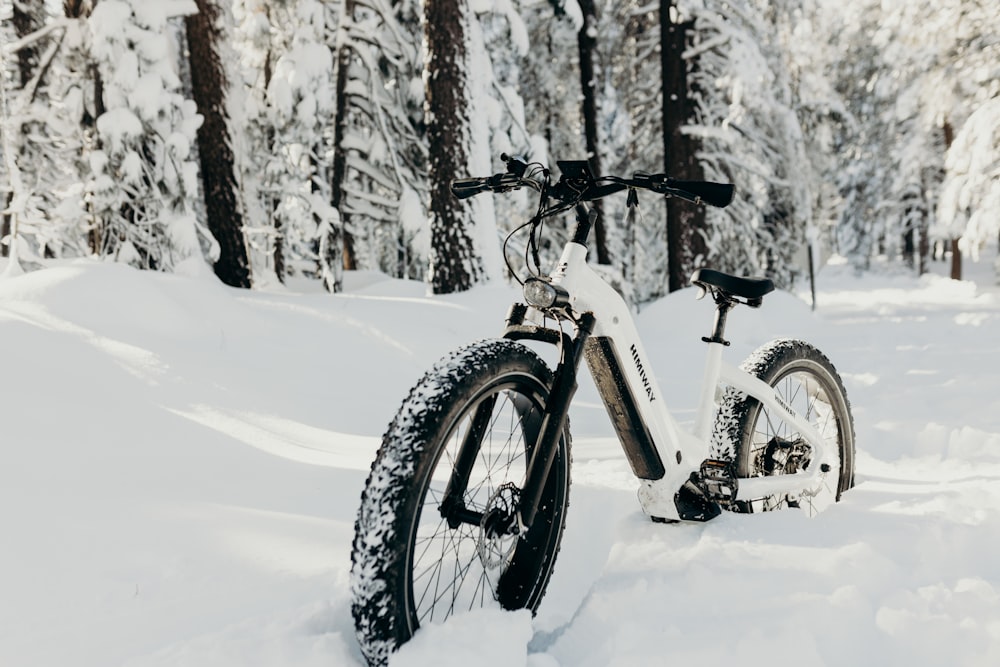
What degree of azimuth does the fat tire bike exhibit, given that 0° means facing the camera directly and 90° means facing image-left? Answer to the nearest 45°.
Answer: approximately 45°

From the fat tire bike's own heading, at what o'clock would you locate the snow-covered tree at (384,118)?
The snow-covered tree is roughly at 4 o'clock from the fat tire bike.

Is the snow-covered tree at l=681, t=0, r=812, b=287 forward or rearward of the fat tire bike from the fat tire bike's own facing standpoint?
rearward

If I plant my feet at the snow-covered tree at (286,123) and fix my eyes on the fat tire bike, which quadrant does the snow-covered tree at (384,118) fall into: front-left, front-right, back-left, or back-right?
front-left

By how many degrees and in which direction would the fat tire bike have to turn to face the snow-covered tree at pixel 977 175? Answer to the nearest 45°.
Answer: approximately 180°

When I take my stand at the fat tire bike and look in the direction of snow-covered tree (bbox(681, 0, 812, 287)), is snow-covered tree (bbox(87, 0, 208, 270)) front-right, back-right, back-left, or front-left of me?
front-left

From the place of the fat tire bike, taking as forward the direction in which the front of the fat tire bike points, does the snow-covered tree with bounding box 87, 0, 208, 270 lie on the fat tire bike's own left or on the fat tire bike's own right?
on the fat tire bike's own right

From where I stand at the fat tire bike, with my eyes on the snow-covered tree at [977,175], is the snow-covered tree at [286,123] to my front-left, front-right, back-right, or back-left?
front-left

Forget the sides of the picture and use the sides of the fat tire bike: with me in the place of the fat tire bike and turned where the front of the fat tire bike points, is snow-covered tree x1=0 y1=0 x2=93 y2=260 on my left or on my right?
on my right
